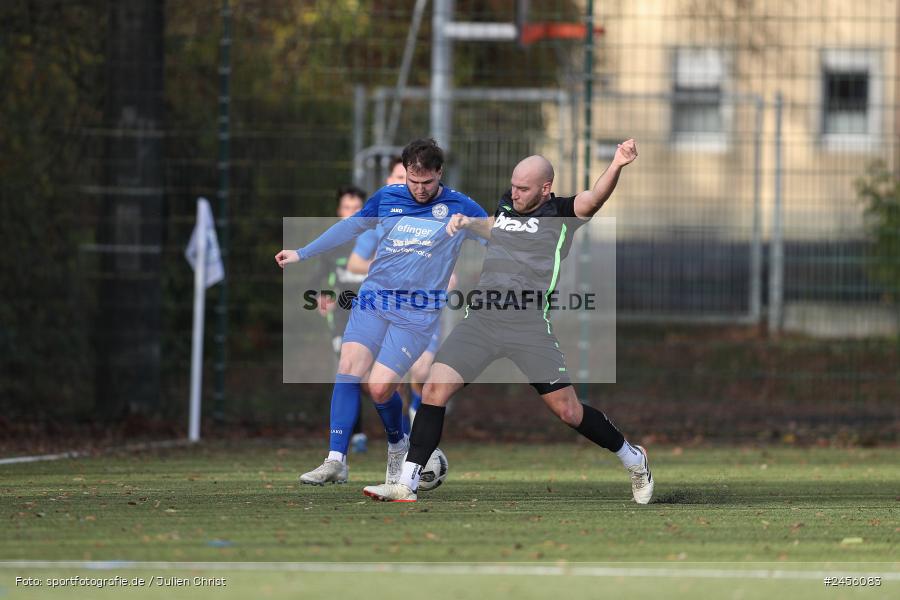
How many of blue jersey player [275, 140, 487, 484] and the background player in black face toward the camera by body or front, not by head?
2

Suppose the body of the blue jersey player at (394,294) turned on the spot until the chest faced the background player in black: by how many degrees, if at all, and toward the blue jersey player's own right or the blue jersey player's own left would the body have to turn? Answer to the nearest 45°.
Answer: approximately 180°

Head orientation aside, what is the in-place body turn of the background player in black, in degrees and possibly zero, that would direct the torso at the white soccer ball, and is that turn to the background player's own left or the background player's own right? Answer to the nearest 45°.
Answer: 0° — they already face it

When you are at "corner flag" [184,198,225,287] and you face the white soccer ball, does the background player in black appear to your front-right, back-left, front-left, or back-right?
front-left

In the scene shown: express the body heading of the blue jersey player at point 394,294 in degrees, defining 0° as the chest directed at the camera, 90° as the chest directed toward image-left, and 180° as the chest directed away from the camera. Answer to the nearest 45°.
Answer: approximately 0°

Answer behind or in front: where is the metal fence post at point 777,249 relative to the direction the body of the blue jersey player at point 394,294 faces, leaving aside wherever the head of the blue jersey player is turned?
behind

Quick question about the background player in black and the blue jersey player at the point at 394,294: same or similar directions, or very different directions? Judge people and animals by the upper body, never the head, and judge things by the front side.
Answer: same or similar directions

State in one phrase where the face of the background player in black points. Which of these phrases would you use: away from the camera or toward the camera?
toward the camera
